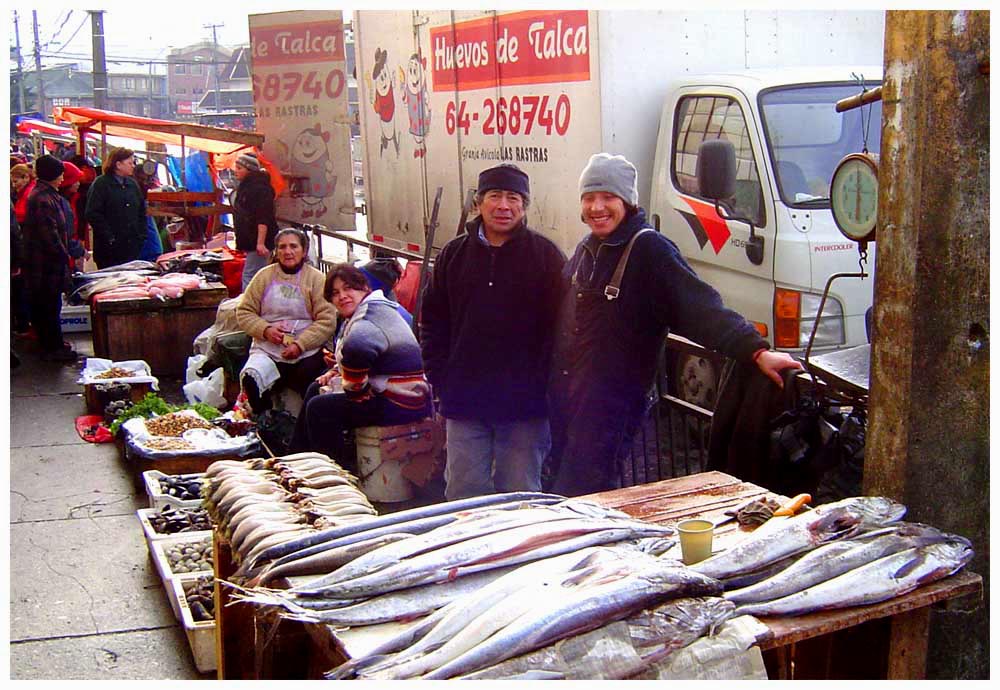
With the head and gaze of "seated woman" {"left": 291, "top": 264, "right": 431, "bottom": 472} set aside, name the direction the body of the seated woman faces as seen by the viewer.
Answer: to the viewer's left

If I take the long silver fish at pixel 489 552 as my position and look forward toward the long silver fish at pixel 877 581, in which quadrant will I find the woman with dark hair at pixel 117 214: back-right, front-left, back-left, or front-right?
back-left

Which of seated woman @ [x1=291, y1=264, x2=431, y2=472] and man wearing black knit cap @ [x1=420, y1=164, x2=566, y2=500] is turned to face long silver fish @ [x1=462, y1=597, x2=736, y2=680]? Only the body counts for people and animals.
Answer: the man wearing black knit cap

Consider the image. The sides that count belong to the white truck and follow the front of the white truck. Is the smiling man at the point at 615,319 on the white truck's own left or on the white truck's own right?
on the white truck's own right

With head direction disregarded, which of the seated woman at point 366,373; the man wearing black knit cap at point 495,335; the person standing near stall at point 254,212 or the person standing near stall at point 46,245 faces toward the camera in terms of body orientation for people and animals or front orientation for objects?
the man wearing black knit cap

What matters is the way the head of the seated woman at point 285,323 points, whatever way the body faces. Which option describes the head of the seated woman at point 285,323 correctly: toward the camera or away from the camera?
toward the camera

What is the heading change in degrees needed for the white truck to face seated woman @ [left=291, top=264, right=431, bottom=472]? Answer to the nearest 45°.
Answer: approximately 90° to its right

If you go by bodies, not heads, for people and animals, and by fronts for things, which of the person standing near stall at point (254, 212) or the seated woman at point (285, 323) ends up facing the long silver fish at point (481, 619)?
the seated woman

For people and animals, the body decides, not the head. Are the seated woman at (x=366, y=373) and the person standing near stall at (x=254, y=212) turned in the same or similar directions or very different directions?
same or similar directions

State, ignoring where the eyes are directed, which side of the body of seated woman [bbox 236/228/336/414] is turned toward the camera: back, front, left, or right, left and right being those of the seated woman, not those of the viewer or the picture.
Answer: front

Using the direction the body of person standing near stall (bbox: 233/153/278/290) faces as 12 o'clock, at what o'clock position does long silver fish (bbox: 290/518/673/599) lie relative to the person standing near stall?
The long silver fish is roughly at 9 o'clock from the person standing near stall.

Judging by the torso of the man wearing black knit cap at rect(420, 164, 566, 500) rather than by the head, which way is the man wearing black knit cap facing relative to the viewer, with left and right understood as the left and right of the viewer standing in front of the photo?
facing the viewer

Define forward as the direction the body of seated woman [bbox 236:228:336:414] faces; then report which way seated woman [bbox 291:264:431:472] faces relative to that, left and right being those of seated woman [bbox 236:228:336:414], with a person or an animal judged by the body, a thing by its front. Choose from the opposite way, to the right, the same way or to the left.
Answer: to the right
